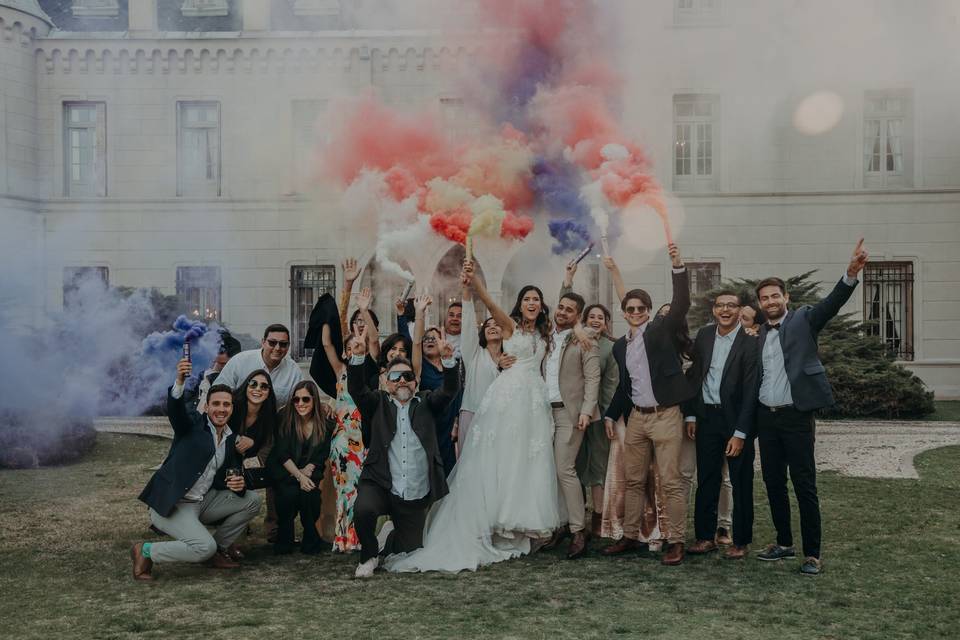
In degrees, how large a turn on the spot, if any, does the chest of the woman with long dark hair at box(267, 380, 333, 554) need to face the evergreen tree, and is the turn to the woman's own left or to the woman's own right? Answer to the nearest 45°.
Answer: approximately 135° to the woman's own left

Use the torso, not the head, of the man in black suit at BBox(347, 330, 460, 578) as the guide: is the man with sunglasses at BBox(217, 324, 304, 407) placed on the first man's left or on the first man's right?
on the first man's right

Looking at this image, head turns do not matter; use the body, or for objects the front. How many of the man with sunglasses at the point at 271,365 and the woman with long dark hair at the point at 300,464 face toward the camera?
2

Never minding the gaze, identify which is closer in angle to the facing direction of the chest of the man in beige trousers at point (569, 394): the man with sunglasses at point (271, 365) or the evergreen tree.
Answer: the man with sunglasses

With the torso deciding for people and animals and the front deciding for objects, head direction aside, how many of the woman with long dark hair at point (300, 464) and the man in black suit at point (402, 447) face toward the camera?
2

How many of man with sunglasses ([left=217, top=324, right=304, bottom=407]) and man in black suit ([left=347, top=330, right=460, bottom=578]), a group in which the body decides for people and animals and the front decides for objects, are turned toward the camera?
2

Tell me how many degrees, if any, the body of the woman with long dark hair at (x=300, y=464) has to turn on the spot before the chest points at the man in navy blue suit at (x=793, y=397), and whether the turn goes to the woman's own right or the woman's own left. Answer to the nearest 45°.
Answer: approximately 45° to the woman's own left
